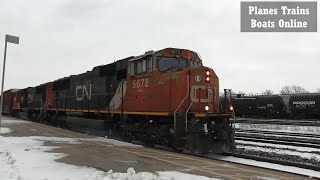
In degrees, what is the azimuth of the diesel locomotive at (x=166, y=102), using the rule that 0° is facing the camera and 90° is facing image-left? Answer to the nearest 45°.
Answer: approximately 315°

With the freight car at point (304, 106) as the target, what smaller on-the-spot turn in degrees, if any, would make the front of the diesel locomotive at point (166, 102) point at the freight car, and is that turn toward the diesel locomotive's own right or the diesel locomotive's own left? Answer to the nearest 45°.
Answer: approximately 90° to the diesel locomotive's own left

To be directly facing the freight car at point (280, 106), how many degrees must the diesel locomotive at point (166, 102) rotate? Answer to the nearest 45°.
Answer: approximately 90° to its left
